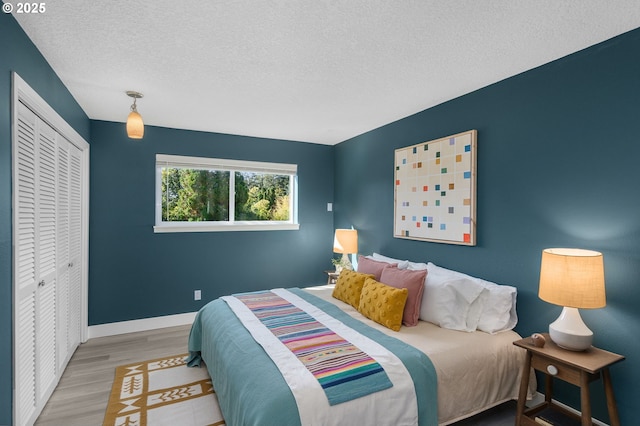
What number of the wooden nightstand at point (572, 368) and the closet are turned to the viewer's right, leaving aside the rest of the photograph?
1

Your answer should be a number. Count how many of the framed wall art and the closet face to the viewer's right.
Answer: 1

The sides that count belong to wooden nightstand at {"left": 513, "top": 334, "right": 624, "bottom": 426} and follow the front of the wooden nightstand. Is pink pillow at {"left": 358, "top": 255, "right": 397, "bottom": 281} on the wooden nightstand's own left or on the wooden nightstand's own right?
on the wooden nightstand's own right

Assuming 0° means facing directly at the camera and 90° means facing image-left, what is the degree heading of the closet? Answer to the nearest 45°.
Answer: approximately 270°

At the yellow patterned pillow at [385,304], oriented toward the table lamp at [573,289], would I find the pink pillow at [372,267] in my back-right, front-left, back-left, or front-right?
back-left

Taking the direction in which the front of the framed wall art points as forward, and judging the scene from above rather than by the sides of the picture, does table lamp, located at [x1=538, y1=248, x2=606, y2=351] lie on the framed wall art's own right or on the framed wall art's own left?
on the framed wall art's own left

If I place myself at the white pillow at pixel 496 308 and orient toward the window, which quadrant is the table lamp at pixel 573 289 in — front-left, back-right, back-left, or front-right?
back-left
